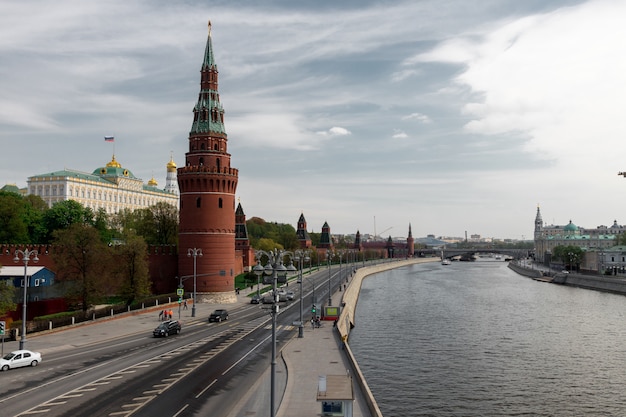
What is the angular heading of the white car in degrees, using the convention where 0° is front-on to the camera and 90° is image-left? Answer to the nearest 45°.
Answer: approximately 45°

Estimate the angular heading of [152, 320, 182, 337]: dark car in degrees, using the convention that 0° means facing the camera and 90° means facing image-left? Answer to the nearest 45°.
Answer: approximately 45°

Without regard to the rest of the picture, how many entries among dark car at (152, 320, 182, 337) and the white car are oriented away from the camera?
0

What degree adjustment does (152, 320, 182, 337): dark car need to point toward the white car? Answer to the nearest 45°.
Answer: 0° — it already faces it

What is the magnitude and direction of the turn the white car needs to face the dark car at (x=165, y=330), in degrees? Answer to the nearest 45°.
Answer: approximately 180°
